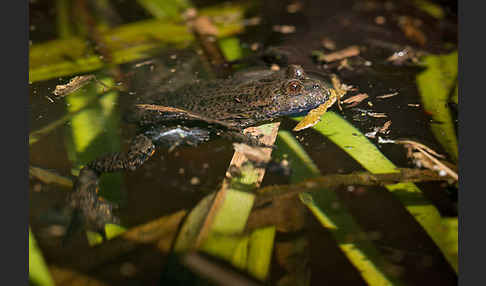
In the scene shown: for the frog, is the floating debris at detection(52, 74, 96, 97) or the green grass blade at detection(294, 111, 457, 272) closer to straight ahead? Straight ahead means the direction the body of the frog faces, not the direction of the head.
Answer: the green grass blade

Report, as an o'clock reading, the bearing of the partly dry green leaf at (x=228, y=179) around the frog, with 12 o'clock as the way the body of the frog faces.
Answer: The partly dry green leaf is roughly at 3 o'clock from the frog.

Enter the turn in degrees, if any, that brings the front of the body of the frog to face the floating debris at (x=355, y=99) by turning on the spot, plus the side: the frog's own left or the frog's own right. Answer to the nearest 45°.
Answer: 0° — it already faces it

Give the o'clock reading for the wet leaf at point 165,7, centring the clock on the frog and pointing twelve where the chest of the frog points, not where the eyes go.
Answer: The wet leaf is roughly at 9 o'clock from the frog.

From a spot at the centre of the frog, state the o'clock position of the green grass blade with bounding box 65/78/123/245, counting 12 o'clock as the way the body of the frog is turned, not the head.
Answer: The green grass blade is roughly at 6 o'clock from the frog.

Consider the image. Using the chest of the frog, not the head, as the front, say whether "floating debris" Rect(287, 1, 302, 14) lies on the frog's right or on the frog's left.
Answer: on the frog's left

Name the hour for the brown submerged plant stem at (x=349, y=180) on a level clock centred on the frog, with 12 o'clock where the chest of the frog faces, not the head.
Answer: The brown submerged plant stem is roughly at 2 o'clock from the frog.

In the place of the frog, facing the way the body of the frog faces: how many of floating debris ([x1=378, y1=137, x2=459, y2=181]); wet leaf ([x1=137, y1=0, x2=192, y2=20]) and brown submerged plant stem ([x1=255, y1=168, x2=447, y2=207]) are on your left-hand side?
1

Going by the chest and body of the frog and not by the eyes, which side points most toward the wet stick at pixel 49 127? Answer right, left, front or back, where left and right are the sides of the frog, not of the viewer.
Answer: back

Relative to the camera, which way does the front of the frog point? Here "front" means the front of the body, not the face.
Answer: to the viewer's right

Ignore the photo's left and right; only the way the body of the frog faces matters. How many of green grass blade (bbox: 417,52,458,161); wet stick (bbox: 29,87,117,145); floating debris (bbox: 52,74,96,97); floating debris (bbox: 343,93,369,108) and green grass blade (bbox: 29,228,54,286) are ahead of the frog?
2

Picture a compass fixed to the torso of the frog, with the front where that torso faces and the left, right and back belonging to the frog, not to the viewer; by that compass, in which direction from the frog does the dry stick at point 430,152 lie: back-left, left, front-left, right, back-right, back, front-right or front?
front-right
